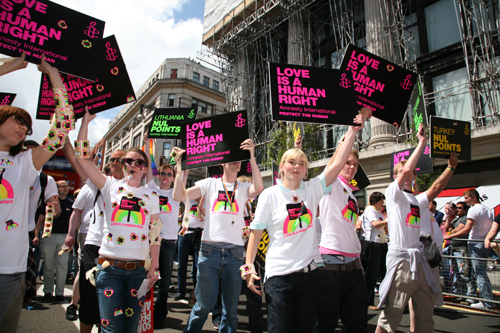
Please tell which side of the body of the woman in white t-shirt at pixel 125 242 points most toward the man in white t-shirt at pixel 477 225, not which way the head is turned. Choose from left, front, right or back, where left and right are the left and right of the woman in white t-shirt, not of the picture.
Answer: left

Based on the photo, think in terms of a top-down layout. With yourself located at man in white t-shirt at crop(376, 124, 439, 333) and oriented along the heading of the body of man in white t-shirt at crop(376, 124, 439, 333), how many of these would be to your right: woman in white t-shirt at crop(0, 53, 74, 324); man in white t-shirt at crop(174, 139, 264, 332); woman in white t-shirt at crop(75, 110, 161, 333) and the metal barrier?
3

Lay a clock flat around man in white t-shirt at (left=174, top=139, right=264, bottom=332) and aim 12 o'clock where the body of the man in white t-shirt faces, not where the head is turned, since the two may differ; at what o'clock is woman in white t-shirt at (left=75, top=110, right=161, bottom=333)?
The woman in white t-shirt is roughly at 2 o'clock from the man in white t-shirt.

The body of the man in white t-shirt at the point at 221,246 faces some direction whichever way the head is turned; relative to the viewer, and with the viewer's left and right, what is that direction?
facing the viewer

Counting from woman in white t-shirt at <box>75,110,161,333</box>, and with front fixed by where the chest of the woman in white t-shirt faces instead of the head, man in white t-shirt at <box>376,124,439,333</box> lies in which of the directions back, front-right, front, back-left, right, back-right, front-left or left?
left

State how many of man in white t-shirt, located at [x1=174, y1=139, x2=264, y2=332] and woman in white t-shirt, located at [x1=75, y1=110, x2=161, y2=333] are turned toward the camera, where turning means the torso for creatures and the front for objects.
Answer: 2

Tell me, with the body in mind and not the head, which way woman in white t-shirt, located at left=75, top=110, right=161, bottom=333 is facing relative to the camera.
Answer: toward the camera

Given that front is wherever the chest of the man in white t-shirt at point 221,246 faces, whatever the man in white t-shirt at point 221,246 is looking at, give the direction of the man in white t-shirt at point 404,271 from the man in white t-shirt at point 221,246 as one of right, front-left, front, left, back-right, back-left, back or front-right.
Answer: left

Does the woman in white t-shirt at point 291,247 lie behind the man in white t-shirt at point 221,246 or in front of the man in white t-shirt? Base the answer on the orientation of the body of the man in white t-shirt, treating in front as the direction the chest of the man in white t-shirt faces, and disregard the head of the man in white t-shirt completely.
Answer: in front

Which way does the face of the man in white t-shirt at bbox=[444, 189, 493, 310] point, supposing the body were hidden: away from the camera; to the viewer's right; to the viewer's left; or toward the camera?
to the viewer's left

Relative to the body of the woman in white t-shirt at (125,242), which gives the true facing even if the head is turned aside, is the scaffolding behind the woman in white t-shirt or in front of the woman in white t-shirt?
behind

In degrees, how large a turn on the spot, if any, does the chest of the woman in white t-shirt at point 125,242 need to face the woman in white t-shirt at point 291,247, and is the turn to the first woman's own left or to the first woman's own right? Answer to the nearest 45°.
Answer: approximately 45° to the first woman's own left

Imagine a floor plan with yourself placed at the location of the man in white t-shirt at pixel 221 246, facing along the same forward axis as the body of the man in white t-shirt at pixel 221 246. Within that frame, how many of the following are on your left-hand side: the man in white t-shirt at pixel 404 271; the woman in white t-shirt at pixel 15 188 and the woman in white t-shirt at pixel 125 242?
1

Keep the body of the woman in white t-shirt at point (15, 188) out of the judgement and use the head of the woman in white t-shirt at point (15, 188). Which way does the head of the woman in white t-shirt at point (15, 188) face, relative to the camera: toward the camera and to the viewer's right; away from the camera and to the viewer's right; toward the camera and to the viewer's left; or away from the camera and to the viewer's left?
toward the camera and to the viewer's right
